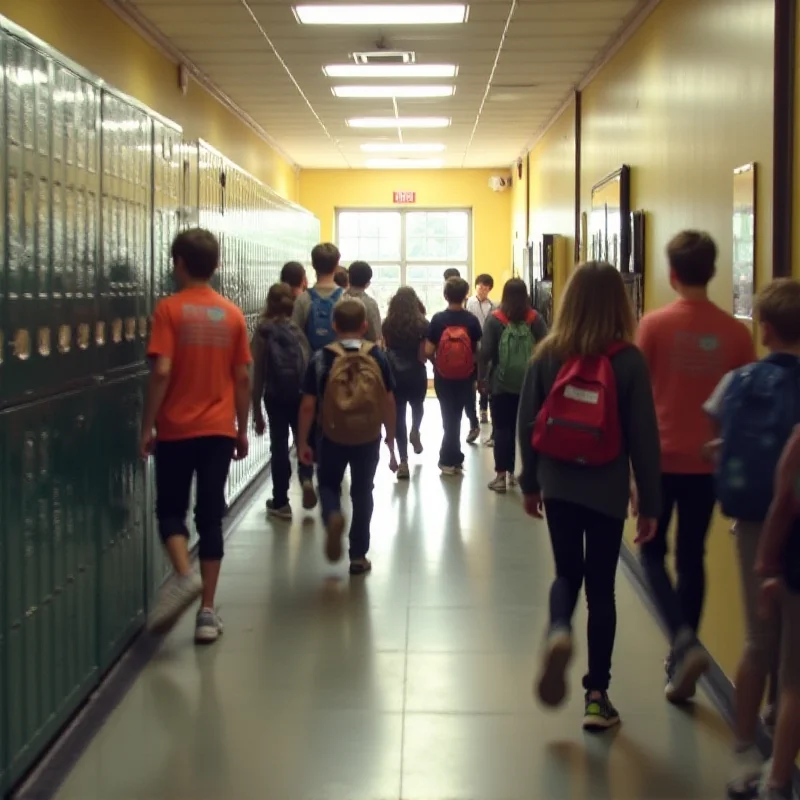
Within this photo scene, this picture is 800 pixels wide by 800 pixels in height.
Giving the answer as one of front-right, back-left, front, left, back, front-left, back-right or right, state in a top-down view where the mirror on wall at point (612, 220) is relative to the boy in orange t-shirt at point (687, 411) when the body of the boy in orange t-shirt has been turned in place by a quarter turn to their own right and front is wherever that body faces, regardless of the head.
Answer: left

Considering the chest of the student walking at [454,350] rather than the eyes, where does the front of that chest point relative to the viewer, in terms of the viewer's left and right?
facing away from the viewer

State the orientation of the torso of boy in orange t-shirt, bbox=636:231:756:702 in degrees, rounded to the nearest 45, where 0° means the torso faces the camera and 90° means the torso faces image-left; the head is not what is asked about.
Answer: approximately 180°

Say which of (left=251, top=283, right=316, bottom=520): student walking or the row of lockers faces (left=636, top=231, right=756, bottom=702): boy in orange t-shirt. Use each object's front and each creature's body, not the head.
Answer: the row of lockers

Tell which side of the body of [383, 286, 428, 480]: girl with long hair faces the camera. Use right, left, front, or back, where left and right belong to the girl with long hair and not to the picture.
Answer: back

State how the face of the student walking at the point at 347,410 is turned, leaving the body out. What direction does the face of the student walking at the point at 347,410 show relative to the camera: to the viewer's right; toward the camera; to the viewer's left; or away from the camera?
away from the camera

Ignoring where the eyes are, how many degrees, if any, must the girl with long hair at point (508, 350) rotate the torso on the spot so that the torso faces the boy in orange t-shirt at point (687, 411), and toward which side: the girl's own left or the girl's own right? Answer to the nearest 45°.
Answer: approximately 180°

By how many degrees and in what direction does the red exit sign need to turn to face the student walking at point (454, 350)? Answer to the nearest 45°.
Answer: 0° — it already faces them

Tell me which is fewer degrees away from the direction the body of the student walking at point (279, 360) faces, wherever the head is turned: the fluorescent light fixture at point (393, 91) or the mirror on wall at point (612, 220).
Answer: the fluorescent light fixture

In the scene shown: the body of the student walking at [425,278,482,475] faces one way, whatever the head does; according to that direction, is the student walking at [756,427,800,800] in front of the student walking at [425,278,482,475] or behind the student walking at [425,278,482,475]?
behind

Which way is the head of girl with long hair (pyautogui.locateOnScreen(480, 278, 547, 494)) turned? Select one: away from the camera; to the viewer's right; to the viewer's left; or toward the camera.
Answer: away from the camera

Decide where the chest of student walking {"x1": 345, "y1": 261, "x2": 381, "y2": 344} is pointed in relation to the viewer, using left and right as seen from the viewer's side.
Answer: facing away from the viewer

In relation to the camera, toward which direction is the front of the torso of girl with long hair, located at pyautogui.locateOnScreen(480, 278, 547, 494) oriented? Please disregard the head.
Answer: away from the camera

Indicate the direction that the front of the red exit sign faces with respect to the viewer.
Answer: facing the viewer

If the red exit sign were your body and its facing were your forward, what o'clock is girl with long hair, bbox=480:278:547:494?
The girl with long hair is roughly at 12 o'clock from the red exit sign.
